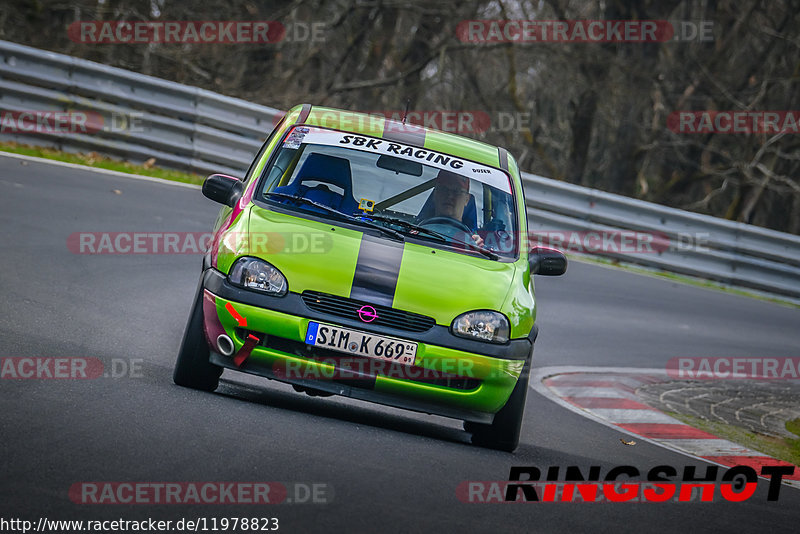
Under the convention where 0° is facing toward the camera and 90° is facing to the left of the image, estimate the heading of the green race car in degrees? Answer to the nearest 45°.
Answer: approximately 0°

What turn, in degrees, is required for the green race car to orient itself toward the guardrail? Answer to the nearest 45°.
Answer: approximately 180°

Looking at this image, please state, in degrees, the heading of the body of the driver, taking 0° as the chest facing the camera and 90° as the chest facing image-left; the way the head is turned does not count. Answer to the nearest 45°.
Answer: approximately 0°

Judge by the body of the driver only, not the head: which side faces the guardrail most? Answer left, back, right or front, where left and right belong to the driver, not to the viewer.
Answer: back
